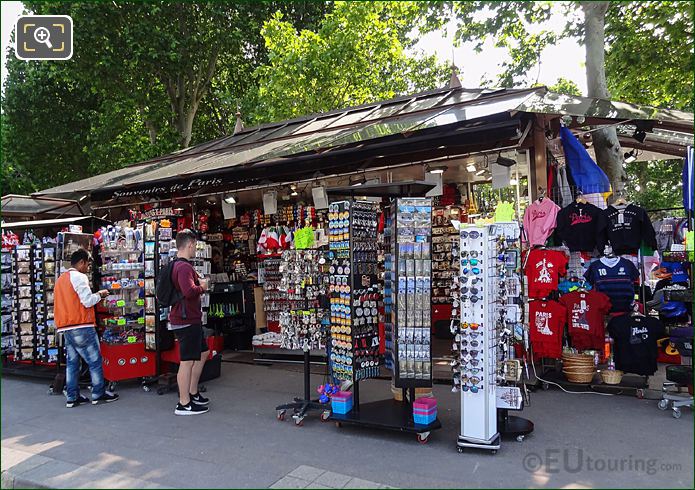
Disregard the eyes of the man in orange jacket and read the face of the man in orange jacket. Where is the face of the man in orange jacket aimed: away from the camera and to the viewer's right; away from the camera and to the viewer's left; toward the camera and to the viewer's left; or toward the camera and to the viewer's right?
away from the camera and to the viewer's right

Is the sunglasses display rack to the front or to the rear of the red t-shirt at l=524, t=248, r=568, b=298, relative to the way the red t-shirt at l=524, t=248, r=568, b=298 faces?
to the front

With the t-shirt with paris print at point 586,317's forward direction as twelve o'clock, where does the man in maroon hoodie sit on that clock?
The man in maroon hoodie is roughly at 2 o'clock from the t-shirt with paris print.

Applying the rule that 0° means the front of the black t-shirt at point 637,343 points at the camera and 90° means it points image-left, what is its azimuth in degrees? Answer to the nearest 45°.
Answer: approximately 0°

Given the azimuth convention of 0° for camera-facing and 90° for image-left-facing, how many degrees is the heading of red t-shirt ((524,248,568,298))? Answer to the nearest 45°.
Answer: approximately 0°

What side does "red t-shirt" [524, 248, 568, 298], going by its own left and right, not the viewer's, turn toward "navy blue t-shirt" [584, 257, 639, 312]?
left

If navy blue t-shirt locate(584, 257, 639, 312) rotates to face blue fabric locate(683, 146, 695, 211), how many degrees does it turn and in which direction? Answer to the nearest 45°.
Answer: approximately 45° to its left

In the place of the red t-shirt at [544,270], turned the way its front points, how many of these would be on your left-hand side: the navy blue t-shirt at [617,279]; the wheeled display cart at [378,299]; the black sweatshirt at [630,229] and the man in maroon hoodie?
2
